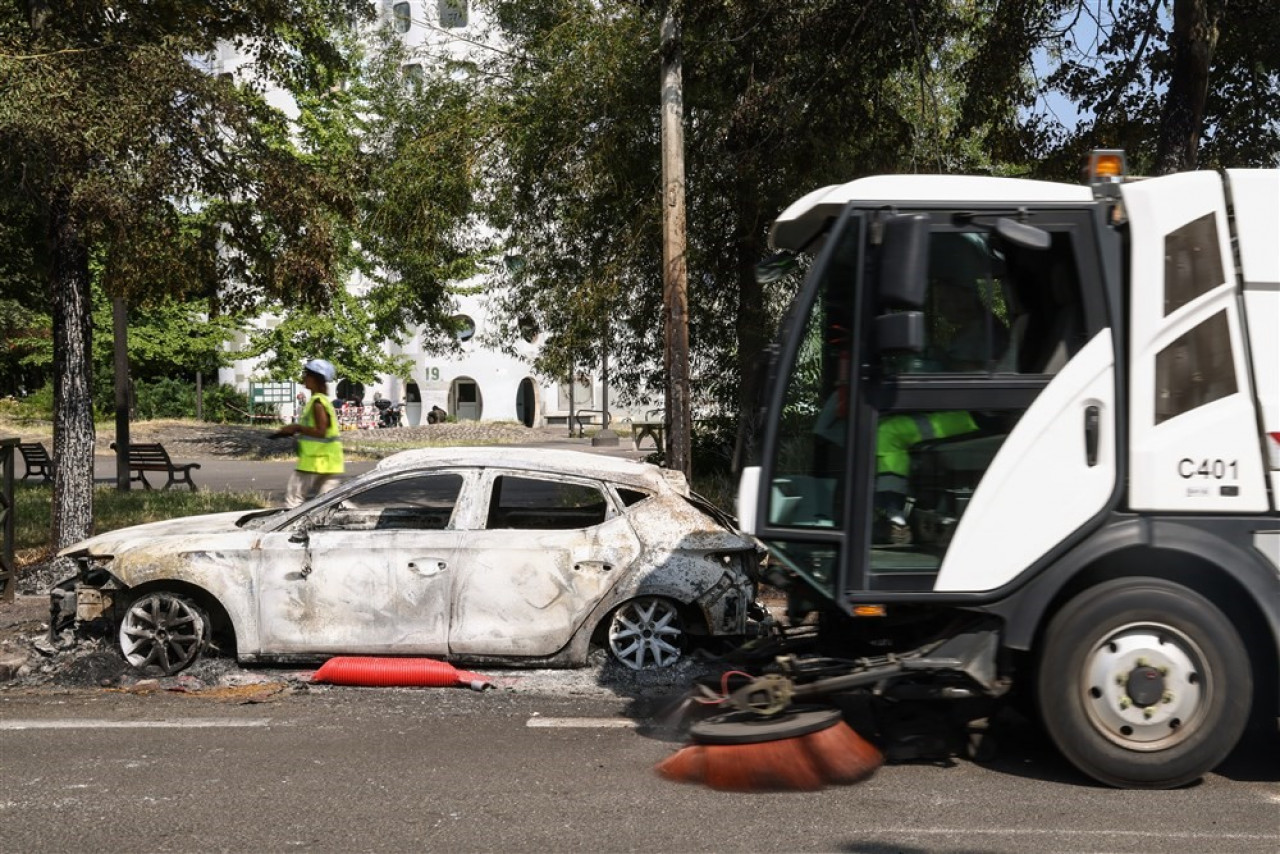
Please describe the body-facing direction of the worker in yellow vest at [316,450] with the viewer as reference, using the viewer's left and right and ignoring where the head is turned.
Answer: facing to the left of the viewer

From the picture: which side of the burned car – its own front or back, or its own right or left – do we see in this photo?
left

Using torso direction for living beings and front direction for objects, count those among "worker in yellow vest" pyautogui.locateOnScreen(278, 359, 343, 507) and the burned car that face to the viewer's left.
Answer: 2

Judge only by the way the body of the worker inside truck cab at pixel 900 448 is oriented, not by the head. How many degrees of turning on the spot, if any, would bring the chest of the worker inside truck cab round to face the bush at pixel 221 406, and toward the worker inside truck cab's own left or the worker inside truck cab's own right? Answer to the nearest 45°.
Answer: approximately 45° to the worker inside truck cab's own right

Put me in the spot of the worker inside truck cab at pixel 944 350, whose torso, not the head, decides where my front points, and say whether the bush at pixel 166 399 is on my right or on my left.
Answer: on my right

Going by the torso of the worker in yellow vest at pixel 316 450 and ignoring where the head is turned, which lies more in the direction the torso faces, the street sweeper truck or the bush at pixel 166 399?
the bush

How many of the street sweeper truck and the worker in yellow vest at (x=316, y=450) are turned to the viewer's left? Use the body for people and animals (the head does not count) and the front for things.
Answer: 2

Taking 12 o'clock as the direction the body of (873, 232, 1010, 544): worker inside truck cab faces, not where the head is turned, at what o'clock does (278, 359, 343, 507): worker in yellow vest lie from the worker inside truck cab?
The worker in yellow vest is roughly at 1 o'clock from the worker inside truck cab.

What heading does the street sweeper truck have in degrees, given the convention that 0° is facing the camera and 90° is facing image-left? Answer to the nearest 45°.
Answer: approximately 90°

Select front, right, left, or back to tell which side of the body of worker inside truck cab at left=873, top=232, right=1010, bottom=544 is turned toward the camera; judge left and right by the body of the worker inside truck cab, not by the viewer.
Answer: left
